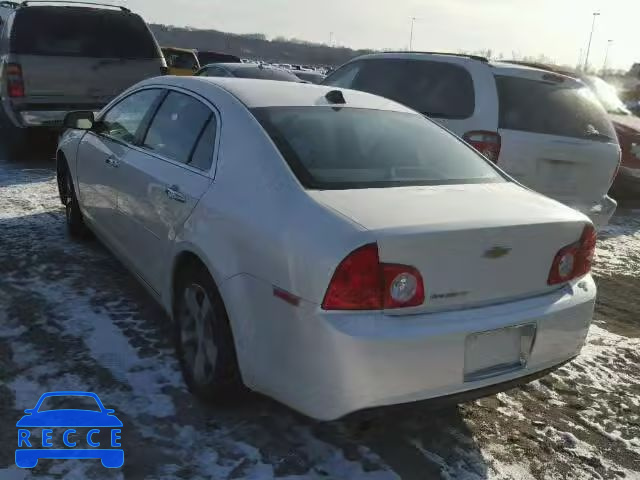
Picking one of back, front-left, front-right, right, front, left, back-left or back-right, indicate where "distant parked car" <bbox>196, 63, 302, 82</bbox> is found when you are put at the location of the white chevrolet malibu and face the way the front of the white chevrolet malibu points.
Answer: front-right

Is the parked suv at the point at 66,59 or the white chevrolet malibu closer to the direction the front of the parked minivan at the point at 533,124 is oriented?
the parked suv

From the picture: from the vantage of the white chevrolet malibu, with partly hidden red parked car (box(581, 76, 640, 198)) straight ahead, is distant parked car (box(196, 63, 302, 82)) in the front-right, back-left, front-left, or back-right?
front-left

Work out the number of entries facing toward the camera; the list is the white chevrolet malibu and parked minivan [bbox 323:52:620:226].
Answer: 0

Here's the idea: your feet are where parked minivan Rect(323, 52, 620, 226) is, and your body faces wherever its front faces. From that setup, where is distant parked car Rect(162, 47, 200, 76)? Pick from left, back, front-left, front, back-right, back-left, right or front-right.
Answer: front

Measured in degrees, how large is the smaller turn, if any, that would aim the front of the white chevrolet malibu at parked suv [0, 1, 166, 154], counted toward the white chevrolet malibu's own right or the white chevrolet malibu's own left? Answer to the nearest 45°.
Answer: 0° — it already faces it

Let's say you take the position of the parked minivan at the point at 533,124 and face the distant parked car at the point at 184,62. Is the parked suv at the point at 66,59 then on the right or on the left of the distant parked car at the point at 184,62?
left

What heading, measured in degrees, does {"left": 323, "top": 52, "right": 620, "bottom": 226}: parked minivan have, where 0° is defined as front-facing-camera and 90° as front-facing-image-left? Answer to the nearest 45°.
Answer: approximately 135°

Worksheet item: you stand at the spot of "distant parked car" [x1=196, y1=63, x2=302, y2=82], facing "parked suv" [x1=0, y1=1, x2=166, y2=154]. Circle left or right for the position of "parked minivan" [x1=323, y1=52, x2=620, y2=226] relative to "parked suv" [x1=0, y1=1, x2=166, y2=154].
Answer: left

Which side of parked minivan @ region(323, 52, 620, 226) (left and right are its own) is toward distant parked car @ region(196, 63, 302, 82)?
front

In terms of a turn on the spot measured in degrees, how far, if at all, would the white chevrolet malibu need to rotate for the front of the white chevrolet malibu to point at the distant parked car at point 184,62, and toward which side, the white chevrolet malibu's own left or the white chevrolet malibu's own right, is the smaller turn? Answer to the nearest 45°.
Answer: approximately 45° to the white chevrolet malibu's own right

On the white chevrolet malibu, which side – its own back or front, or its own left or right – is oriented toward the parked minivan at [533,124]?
right

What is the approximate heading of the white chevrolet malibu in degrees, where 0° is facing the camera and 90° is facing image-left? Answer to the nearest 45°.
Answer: approximately 135°

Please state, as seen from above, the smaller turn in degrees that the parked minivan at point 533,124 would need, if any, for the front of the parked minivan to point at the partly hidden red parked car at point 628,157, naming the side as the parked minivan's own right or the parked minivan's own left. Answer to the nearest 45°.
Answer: approximately 90° to the parked minivan's own right

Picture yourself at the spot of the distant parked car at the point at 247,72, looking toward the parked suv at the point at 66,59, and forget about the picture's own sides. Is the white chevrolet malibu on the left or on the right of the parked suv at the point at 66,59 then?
left
